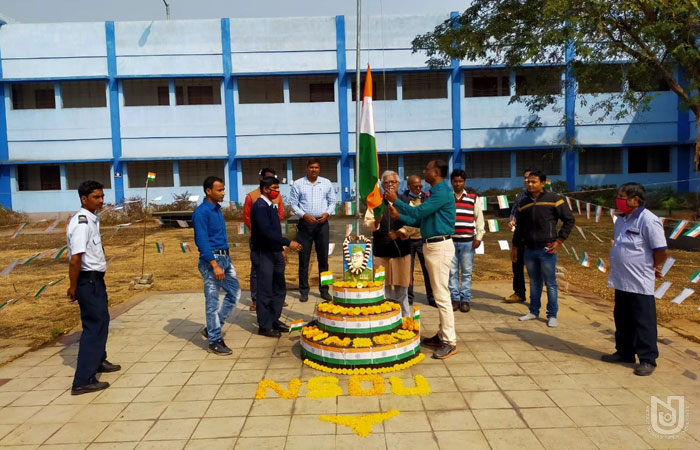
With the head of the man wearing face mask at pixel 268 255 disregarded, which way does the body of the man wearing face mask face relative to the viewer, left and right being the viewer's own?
facing to the right of the viewer

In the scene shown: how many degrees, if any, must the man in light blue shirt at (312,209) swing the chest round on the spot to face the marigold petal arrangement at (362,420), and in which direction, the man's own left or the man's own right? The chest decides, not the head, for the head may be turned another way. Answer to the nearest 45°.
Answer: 0° — they already face it

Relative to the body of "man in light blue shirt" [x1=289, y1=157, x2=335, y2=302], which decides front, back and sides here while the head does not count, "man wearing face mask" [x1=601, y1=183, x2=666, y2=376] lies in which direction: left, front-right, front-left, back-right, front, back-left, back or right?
front-left

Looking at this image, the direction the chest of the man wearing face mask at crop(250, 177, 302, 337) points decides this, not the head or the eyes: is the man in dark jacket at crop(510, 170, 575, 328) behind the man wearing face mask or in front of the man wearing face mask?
in front

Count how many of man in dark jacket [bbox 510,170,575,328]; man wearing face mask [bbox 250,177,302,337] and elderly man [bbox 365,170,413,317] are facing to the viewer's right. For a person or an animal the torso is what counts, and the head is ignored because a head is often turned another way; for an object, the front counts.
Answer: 1

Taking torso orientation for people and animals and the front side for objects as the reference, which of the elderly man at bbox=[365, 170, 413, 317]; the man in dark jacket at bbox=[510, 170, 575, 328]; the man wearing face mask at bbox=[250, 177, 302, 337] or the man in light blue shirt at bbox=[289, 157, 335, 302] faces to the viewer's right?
the man wearing face mask

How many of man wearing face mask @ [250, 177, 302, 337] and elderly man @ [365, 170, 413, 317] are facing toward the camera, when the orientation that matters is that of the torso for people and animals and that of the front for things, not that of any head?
1

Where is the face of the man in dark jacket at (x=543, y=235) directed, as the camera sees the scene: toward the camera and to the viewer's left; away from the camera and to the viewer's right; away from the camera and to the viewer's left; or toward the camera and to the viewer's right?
toward the camera and to the viewer's left

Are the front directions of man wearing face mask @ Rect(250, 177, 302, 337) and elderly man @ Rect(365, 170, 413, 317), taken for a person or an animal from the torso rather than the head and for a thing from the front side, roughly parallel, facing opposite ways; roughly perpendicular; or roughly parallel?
roughly perpendicular

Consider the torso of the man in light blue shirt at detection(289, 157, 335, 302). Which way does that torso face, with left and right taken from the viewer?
facing the viewer

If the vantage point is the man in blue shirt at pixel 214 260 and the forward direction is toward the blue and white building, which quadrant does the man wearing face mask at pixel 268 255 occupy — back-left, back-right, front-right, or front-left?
front-right

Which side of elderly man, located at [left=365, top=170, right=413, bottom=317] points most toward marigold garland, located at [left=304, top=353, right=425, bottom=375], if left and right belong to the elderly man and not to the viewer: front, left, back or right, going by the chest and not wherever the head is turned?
front

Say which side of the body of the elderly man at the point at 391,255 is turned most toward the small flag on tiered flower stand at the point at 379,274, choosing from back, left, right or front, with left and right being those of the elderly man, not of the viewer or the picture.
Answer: front
